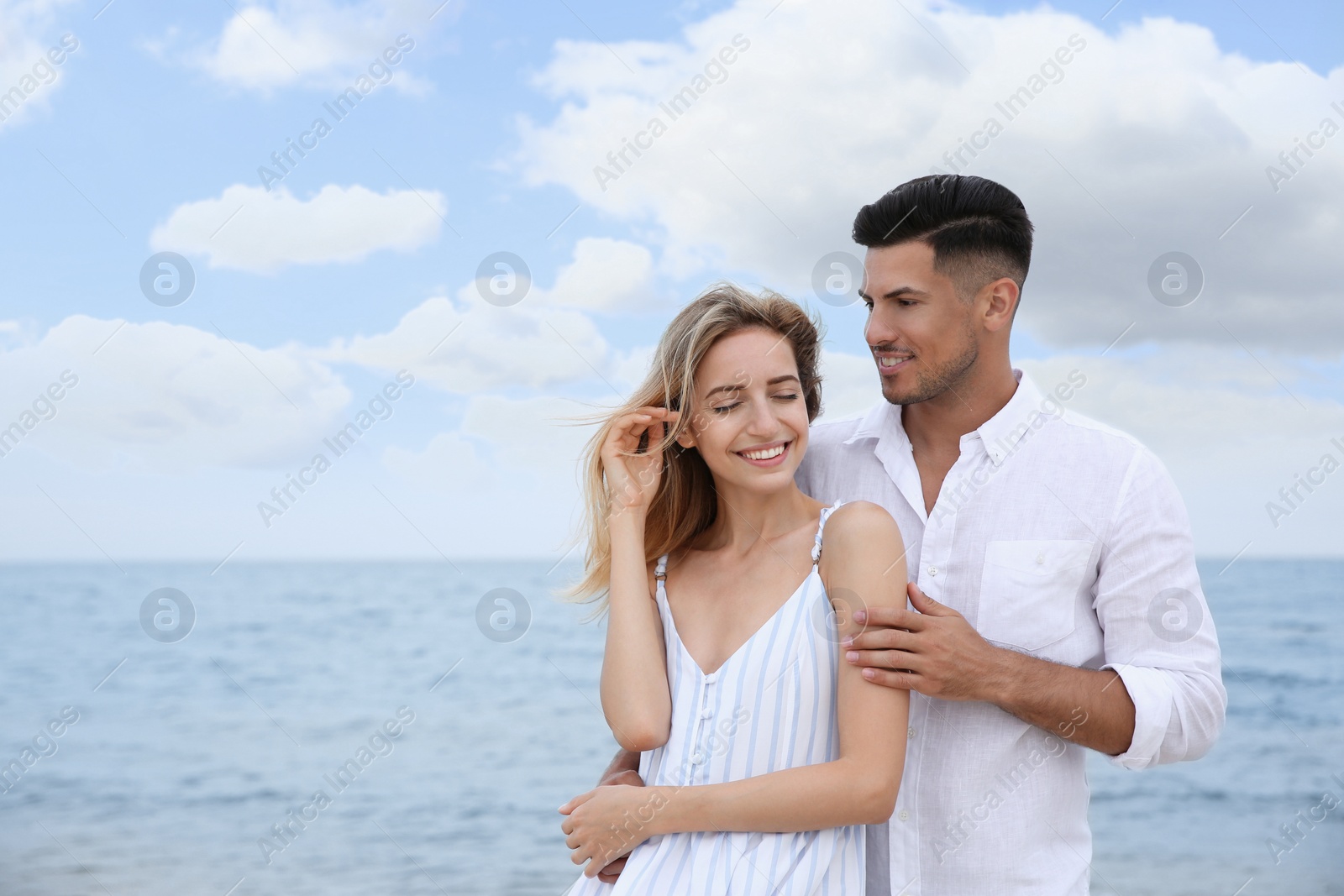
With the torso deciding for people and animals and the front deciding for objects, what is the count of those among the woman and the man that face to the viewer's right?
0

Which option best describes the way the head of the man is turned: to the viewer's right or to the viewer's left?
to the viewer's left

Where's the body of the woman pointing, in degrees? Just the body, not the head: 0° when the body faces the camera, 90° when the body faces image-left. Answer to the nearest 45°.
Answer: approximately 45°
